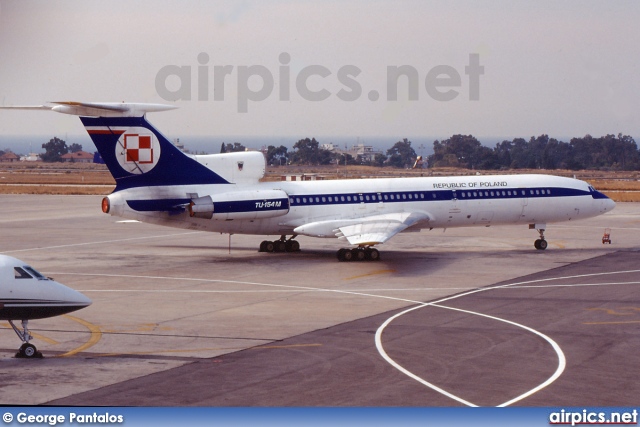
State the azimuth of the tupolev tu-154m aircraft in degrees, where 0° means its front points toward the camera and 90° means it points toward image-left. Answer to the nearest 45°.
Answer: approximately 225°

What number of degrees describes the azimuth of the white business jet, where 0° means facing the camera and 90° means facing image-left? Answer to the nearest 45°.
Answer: approximately 270°
